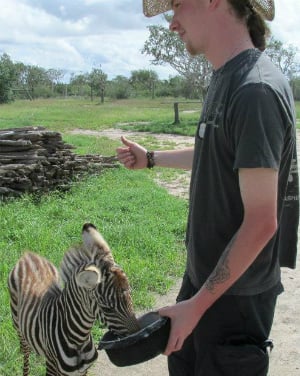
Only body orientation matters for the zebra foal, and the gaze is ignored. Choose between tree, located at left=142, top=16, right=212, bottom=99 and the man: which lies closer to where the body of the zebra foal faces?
the man

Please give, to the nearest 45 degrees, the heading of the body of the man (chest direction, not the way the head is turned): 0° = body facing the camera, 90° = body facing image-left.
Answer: approximately 90°

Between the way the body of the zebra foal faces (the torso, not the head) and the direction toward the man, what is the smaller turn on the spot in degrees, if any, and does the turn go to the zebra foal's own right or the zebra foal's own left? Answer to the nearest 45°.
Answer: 0° — it already faces them

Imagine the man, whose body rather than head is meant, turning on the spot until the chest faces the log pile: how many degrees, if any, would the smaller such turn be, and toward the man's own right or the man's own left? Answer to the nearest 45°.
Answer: approximately 45° to the man's own right

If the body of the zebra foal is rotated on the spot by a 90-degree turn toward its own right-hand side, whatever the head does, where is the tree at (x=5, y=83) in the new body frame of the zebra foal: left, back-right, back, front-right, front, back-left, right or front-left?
back-right

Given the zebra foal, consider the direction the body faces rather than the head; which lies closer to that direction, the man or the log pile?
the man

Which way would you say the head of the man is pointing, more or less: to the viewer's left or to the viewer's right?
to the viewer's left

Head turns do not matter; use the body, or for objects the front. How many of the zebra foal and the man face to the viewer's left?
1

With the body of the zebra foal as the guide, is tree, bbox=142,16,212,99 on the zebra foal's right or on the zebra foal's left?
on the zebra foal's left

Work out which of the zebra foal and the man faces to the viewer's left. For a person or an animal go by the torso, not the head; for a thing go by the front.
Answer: the man

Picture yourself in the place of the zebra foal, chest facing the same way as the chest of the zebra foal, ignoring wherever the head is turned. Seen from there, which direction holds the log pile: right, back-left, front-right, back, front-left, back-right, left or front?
back-left
